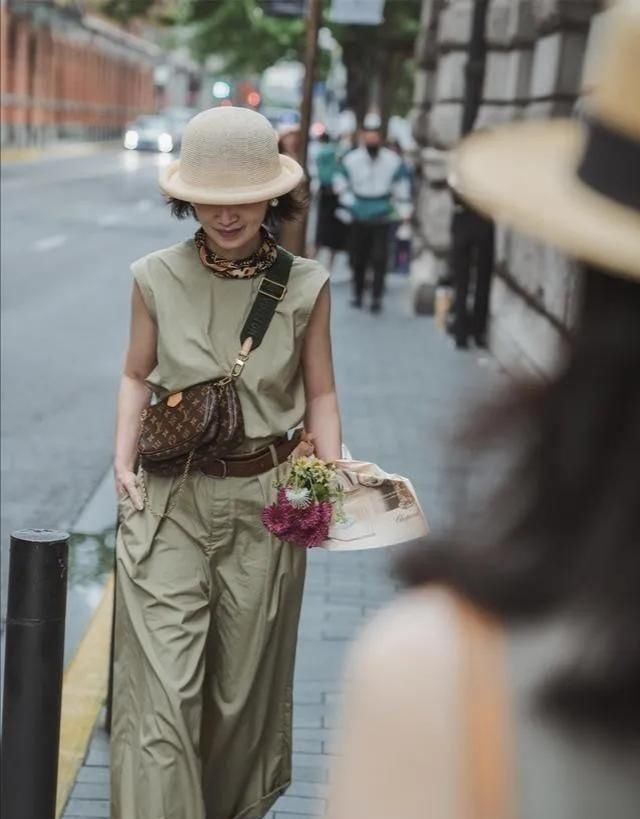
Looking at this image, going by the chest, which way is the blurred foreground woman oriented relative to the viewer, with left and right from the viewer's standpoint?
facing away from the viewer

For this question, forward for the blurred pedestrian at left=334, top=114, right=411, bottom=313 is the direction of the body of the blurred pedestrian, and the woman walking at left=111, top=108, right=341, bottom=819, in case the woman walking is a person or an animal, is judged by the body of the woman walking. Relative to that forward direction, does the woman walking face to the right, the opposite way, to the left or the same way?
the same way

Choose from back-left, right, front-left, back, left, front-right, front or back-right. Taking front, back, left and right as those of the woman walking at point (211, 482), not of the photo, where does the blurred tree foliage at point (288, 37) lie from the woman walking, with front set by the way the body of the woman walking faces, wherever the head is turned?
back

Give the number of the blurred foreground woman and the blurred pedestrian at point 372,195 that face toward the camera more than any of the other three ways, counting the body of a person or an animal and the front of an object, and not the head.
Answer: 1

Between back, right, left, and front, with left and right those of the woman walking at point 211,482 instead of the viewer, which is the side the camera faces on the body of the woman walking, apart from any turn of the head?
front

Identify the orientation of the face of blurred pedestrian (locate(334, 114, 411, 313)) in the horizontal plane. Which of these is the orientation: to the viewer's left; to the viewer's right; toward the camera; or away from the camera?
toward the camera

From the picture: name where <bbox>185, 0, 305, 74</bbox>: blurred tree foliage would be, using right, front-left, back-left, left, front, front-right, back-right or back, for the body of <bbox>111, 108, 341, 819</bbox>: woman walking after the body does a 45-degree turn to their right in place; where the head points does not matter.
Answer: back-right

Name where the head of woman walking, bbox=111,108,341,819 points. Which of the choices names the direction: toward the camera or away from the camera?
toward the camera

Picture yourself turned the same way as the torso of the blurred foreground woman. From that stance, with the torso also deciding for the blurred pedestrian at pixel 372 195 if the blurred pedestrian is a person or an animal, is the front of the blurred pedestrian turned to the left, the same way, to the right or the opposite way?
the opposite way

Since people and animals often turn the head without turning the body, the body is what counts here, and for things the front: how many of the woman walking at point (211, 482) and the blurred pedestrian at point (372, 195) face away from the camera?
0

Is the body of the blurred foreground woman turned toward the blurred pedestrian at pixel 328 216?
yes

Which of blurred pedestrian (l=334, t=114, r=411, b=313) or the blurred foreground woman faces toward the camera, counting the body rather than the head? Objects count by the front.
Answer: the blurred pedestrian

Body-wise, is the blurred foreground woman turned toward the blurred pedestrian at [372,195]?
yes

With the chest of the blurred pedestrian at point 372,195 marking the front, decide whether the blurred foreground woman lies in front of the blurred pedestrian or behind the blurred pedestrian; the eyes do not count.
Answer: in front

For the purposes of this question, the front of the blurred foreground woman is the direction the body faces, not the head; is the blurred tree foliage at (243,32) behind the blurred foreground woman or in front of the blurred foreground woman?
in front

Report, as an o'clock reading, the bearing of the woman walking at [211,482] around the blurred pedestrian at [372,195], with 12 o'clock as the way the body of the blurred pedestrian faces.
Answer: The woman walking is roughly at 12 o'clock from the blurred pedestrian.

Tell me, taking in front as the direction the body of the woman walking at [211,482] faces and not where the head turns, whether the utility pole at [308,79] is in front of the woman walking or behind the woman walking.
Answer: behind

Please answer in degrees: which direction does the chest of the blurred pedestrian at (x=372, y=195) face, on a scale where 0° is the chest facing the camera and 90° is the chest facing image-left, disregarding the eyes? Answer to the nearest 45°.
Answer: approximately 0°
